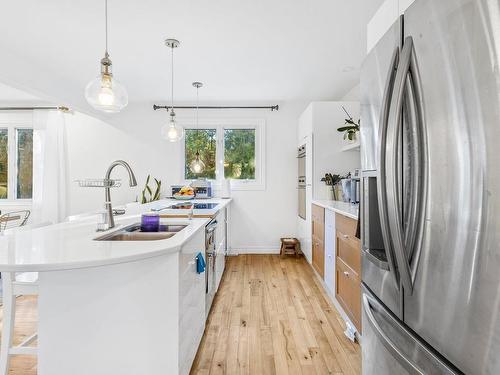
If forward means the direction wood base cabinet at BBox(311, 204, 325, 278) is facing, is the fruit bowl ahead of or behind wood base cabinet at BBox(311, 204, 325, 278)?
ahead

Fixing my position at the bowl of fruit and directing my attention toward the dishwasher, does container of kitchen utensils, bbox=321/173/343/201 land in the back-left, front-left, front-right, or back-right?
front-left

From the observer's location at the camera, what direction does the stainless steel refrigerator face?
facing the viewer and to the left of the viewer

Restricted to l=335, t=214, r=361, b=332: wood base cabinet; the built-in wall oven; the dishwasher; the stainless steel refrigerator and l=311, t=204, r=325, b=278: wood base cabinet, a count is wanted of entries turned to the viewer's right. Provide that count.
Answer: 1

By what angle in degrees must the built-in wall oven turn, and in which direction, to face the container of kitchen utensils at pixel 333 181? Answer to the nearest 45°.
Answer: approximately 135° to its left

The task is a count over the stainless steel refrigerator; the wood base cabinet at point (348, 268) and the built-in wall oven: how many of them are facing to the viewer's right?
0

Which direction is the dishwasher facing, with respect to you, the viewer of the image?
facing to the right of the viewer

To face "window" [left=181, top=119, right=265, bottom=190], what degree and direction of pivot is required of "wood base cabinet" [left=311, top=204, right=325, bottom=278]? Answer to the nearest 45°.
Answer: approximately 45° to its right

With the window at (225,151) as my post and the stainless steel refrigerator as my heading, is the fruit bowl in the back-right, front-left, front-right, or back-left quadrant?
front-right

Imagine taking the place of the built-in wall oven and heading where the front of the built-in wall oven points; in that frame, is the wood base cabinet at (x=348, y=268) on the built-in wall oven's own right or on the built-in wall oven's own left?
on the built-in wall oven's own left

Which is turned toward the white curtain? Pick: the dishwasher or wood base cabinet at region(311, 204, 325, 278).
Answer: the wood base cabinet

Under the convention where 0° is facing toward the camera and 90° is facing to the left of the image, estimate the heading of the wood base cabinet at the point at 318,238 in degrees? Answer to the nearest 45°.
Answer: approximately 90°

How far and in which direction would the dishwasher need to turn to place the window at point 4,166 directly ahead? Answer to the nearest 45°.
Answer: approximately 135° to its left

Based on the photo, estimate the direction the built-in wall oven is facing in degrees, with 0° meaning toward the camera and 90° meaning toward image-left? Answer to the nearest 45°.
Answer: approximately 90°

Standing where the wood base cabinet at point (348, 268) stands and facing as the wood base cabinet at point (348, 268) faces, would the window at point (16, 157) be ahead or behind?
ahead

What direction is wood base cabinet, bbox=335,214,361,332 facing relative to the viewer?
to the viewer's left
